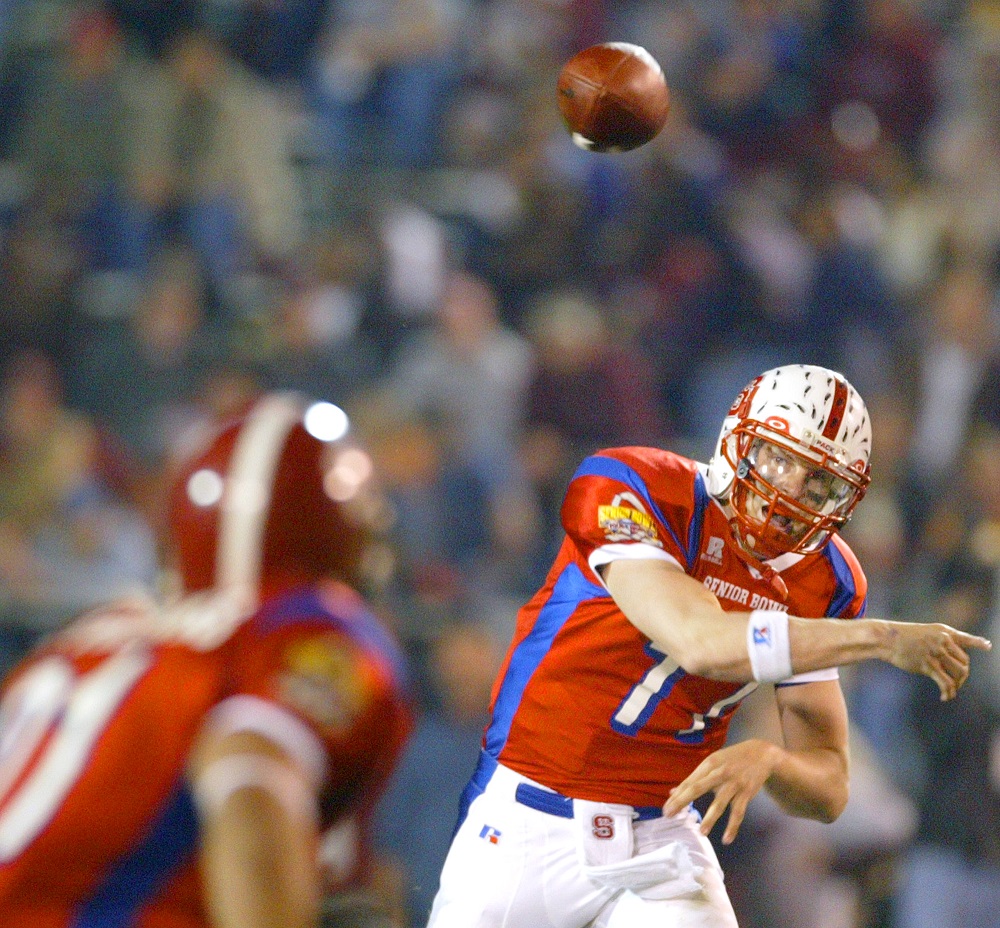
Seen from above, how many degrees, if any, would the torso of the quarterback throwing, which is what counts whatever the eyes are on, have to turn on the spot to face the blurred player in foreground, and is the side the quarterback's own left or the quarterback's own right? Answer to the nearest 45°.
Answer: approximately 45° to the quarterback's own right

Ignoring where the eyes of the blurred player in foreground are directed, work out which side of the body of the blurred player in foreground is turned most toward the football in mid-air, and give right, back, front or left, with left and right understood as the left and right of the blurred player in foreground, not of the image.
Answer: front

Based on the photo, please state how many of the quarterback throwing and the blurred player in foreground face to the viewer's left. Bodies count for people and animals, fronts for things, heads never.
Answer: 0

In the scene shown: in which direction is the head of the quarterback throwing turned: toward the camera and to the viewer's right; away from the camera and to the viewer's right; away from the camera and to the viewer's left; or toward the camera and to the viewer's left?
toward the camera and to the viewer's right

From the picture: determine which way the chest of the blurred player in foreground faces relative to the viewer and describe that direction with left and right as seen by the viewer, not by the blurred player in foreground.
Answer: facing away from the viewer and to the right of the viewer

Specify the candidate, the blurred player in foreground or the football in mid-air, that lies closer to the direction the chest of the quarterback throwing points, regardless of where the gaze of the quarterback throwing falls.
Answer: the blurred player in foreground

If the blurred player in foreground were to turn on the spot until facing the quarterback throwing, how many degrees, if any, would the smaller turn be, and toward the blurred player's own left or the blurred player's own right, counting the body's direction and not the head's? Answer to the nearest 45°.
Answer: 0° — they already face them

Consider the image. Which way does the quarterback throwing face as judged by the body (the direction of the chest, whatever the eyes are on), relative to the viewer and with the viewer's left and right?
facing the viewer and to the right of the viewer
